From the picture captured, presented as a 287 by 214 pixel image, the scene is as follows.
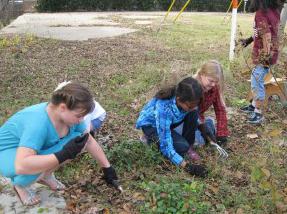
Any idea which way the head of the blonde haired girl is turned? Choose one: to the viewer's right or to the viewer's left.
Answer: to the viewer's left

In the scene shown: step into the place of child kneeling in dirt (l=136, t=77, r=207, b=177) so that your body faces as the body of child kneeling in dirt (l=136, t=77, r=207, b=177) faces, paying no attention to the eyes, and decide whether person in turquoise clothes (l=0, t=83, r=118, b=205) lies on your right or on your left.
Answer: on your right

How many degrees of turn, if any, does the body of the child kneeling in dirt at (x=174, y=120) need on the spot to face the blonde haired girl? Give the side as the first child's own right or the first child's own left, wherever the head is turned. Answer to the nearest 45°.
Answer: approximately 90° to the first child's own left
